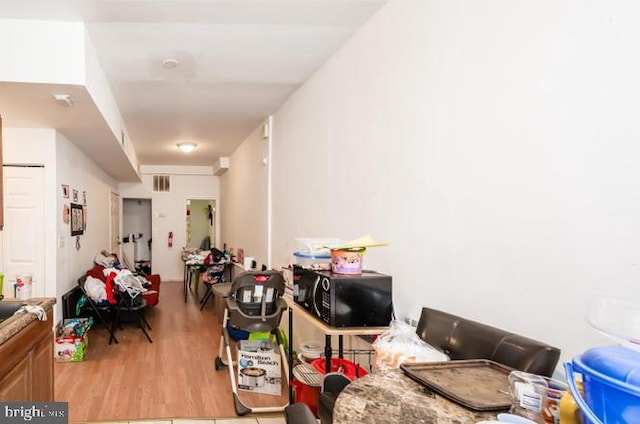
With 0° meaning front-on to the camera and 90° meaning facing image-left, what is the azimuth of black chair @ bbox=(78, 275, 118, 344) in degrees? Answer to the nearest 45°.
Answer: approximately 270°

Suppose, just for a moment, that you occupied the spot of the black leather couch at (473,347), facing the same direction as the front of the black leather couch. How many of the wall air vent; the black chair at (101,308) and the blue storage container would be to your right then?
2

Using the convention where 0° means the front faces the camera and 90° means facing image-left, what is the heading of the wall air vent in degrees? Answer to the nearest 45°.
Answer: approximately 0°

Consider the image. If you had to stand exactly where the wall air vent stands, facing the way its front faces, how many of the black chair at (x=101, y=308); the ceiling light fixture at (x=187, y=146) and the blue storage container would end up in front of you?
3

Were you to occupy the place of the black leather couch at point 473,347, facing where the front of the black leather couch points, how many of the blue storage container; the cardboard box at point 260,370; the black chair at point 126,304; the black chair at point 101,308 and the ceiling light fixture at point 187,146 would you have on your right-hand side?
4

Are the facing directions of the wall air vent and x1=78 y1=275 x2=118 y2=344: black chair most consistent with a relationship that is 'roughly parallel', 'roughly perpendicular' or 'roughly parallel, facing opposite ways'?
roughly perpendicular

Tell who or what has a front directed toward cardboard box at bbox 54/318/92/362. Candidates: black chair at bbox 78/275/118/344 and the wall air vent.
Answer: the wall air vent

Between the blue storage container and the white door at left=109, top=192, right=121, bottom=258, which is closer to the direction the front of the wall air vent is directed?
the blue storage container

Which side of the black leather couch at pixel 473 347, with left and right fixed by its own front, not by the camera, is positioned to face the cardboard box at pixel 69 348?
right
